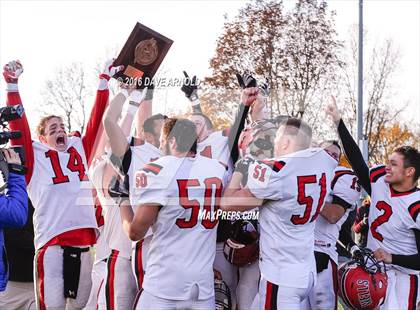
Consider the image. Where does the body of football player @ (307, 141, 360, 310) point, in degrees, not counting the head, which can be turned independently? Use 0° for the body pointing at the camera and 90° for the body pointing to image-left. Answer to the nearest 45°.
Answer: approximately 45°

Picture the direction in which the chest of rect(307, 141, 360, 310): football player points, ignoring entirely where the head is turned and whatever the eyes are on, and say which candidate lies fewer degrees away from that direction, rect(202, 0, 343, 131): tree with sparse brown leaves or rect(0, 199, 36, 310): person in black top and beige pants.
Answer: the person in black top and beige pants

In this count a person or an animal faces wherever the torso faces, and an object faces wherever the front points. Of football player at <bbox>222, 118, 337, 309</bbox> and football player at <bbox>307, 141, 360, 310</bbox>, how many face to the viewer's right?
0

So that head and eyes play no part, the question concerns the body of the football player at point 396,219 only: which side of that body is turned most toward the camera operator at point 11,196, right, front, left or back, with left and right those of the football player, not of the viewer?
front

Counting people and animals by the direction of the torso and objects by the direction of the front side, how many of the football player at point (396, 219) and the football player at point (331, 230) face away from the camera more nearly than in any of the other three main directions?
0

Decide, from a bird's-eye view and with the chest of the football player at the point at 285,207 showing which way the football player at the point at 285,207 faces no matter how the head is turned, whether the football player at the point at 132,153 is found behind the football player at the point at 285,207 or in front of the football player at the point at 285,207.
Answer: in front

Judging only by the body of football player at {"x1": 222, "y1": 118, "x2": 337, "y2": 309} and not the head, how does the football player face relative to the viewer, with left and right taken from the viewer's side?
facing away from the viewer and to the left of the viewer

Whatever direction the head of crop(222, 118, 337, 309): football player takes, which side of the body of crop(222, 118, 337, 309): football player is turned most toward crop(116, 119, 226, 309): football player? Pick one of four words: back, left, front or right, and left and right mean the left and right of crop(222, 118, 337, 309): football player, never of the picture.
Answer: left
